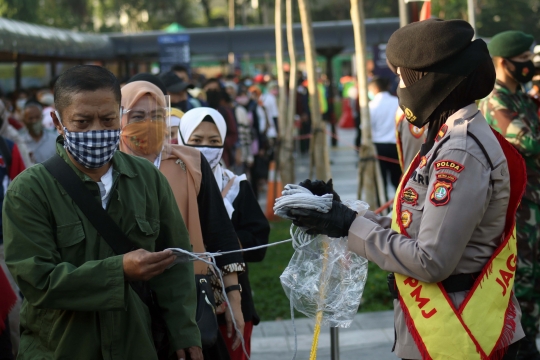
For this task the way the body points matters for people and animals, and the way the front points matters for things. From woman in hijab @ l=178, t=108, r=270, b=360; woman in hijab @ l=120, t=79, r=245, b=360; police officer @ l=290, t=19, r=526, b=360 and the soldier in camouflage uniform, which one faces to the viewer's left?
the police officer

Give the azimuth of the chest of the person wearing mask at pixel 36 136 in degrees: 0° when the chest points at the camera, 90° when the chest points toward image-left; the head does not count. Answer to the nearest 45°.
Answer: approximately 0°

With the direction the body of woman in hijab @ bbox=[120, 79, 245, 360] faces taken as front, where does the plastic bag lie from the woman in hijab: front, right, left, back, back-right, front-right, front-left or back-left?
front-left

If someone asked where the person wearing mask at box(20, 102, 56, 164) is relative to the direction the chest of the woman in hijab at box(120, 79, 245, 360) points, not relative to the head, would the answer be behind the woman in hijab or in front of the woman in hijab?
behind

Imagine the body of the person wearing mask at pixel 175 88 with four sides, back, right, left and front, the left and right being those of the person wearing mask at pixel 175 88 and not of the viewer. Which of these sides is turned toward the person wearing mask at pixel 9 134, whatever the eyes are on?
right

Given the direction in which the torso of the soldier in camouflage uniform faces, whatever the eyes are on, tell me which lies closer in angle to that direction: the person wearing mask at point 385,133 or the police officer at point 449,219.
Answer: the police officer

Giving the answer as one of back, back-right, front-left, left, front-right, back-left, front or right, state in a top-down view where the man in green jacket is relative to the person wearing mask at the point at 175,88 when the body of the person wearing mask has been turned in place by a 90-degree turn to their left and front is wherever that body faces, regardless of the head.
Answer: back-right

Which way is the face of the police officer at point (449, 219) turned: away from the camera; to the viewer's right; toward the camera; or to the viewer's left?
to the viewer's left

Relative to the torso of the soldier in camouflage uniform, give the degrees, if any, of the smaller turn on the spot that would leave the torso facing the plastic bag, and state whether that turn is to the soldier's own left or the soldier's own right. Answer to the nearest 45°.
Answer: approximately 45° to the soldier's own right

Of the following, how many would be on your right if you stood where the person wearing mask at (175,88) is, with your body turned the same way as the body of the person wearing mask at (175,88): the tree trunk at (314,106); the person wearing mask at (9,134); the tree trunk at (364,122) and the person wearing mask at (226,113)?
1

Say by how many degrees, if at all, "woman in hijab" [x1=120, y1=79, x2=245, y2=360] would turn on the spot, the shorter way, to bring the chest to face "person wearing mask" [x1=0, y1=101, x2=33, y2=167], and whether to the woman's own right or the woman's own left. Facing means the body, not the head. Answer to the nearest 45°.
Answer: approximately 135° to the woman's own right

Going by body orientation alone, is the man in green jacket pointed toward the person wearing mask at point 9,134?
no

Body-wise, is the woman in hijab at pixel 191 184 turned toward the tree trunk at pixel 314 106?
no

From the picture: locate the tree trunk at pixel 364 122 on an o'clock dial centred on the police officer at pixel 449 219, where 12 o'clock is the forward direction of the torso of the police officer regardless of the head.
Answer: The tree trunk is roughly at 3 o'clock from the police officer.

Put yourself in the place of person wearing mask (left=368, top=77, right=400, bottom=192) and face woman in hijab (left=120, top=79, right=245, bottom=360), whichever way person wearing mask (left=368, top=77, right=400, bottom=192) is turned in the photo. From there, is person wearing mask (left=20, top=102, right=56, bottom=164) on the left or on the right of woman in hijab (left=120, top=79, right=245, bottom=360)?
right

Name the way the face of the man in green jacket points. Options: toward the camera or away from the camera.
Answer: toward the camera

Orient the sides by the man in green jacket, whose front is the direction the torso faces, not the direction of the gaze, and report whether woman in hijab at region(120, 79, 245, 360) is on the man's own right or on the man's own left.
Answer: on the man's own left

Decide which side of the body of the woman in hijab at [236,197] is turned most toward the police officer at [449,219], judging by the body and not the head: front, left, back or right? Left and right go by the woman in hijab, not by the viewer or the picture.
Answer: front
